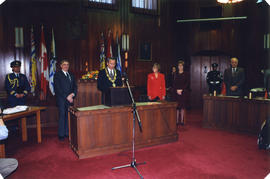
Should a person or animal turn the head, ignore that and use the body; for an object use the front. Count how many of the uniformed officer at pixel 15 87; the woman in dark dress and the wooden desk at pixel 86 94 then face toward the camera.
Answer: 3

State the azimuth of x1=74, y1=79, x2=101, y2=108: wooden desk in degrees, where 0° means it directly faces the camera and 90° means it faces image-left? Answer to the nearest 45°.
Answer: approximately 0°

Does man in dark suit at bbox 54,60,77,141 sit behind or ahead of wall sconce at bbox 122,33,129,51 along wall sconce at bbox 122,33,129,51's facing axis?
ahead

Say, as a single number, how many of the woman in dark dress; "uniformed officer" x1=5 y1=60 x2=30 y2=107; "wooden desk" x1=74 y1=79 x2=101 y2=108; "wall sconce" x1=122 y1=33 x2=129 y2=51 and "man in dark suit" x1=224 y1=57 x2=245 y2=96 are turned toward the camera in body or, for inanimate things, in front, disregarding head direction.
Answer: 5

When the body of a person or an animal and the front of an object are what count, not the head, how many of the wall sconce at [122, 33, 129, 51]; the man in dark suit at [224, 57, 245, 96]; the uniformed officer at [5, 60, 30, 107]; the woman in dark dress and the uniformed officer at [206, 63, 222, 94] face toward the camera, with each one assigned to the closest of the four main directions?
5

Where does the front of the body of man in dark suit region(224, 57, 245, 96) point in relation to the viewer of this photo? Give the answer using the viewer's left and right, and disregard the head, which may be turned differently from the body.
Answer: facing the viewer

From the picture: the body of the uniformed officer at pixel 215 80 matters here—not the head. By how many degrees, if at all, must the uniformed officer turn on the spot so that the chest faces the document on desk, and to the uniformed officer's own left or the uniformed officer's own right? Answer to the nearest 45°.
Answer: approximately 45° to the uniformed officer's own right

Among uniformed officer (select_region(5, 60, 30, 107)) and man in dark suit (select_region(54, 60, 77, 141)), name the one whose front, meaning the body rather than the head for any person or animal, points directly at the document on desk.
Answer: the uniformed officer

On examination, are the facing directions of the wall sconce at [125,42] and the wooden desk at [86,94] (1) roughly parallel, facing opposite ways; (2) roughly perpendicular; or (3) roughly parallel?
roughly parallel

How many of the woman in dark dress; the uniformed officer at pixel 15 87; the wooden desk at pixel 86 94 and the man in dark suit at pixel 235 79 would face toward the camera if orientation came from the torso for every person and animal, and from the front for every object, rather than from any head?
4

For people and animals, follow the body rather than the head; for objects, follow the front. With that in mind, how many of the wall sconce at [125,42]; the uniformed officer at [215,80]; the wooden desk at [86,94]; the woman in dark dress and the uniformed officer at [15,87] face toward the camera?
5

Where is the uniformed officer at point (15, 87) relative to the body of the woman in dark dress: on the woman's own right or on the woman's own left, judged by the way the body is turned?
on the woman's own right

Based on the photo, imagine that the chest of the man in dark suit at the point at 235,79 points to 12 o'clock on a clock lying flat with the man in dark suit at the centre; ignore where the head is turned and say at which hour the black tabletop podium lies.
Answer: The black tabletop podium is roughly at 1 o'clock from the man in dark suit.

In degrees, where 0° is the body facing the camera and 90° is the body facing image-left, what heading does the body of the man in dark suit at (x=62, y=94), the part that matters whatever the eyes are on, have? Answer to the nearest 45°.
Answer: approximately 315°
